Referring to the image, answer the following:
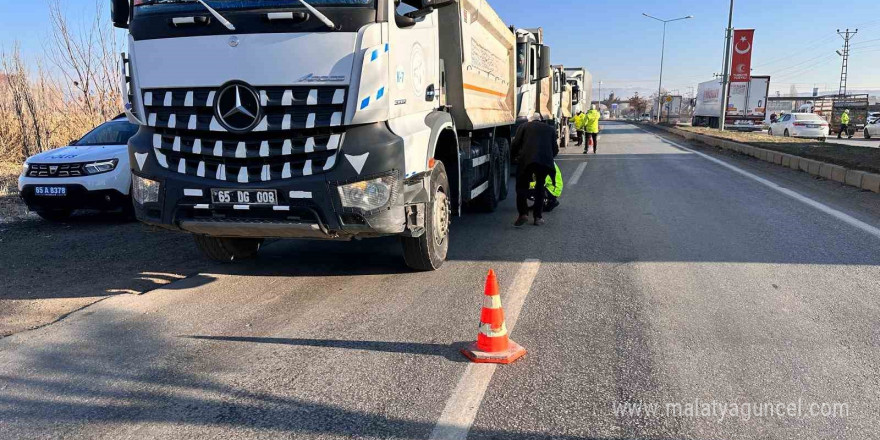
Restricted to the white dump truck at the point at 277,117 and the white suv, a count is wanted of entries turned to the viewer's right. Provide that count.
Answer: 0

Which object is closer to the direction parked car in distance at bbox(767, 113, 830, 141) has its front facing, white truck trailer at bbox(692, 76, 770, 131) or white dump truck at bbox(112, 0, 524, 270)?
the white truck trailer

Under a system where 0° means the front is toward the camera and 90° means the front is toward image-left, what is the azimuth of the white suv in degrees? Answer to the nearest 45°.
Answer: approximately 45°

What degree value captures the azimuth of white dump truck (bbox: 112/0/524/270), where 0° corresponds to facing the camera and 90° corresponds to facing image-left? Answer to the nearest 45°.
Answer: approximately 45°

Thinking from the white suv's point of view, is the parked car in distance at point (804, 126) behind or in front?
behind

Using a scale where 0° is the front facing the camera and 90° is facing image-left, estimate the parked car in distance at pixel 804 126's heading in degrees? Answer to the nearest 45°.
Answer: approximately 135°

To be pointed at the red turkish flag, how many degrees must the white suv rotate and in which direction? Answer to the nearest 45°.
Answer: approximately 135° to its left

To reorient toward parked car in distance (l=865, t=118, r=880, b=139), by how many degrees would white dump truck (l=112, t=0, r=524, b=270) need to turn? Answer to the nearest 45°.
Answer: approximately 180°

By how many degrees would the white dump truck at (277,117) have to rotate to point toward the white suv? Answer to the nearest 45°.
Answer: approximately 90° to its right

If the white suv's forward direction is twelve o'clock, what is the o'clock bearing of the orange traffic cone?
The orange traffic cone is roughly at 10 o'clock from the white suv.

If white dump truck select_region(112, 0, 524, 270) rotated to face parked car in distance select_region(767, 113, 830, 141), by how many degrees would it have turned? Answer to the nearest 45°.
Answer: approximately 180°
